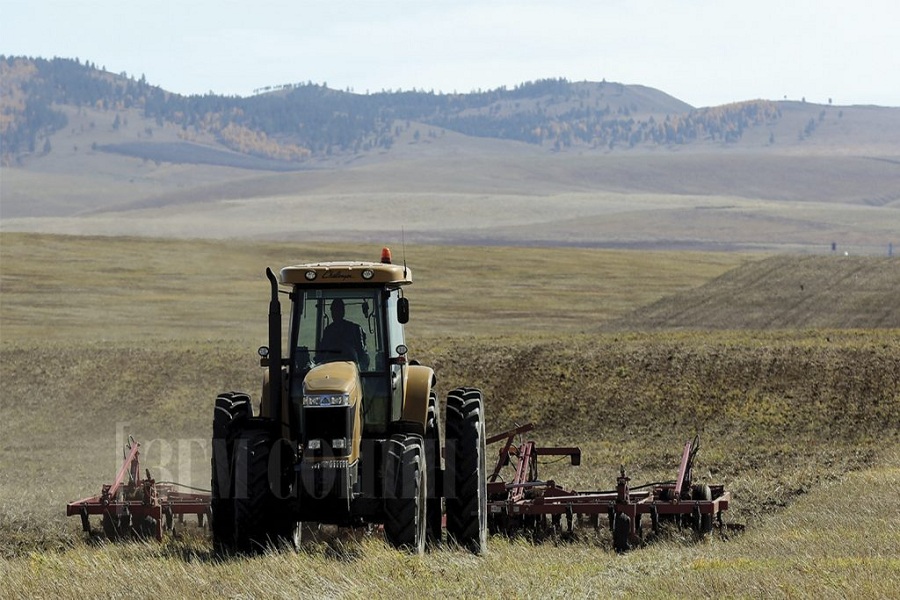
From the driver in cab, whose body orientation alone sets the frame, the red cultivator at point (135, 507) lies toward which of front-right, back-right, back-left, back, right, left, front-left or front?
back-right

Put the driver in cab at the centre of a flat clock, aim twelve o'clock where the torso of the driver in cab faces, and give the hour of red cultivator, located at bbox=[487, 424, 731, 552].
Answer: The red cultivator is roughly at 8 o'clock from the driver in cab.

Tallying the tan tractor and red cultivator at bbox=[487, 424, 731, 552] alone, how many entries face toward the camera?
2

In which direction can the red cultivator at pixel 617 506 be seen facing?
toward the camera

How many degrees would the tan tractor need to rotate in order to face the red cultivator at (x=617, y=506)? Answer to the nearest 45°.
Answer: approximately 135° to its left

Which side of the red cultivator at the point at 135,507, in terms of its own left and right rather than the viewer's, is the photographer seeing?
front

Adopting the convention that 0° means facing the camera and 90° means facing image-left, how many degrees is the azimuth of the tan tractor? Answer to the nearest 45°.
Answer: approximately 0°

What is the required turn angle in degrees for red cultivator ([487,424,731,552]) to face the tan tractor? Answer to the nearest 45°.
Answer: approximately 45° to its right

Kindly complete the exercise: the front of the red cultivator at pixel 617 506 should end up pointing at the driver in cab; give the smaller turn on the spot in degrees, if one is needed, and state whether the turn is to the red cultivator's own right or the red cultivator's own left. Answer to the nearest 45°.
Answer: approximately 45° to the red cultivator's own right
